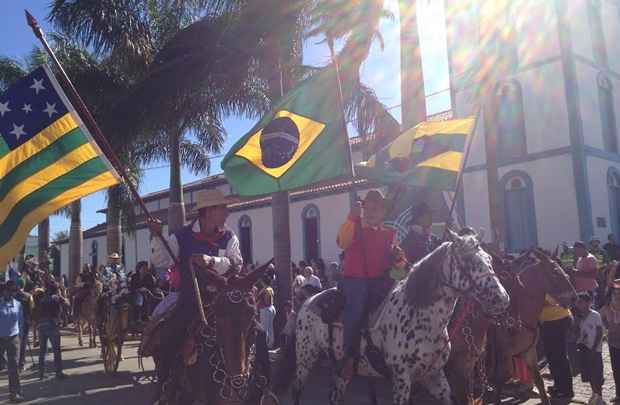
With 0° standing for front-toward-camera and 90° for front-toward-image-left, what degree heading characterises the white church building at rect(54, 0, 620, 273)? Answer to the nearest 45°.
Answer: approximately 315°

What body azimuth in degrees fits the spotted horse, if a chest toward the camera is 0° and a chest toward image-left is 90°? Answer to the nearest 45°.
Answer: approximately 315°

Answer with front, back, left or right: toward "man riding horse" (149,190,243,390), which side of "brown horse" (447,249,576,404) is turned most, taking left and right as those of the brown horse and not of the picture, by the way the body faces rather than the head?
right

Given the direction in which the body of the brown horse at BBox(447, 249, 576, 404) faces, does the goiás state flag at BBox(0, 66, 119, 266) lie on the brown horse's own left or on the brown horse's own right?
on the brown horse's own right

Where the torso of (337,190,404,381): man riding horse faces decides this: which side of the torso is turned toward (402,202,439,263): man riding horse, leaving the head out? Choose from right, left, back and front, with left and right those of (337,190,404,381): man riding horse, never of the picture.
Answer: left

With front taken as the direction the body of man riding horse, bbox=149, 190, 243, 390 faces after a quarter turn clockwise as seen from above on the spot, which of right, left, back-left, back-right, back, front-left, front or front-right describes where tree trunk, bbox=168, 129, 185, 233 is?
back-right

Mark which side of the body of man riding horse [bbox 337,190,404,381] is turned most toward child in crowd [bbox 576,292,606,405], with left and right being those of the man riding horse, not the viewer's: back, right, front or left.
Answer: left

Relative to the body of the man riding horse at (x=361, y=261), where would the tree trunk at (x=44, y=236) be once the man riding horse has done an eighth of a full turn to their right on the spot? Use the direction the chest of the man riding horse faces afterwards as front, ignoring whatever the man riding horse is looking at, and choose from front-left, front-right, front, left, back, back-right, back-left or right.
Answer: back-right

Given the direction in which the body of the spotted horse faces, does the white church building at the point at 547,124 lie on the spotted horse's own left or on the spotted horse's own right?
on the spotted horse's own left
